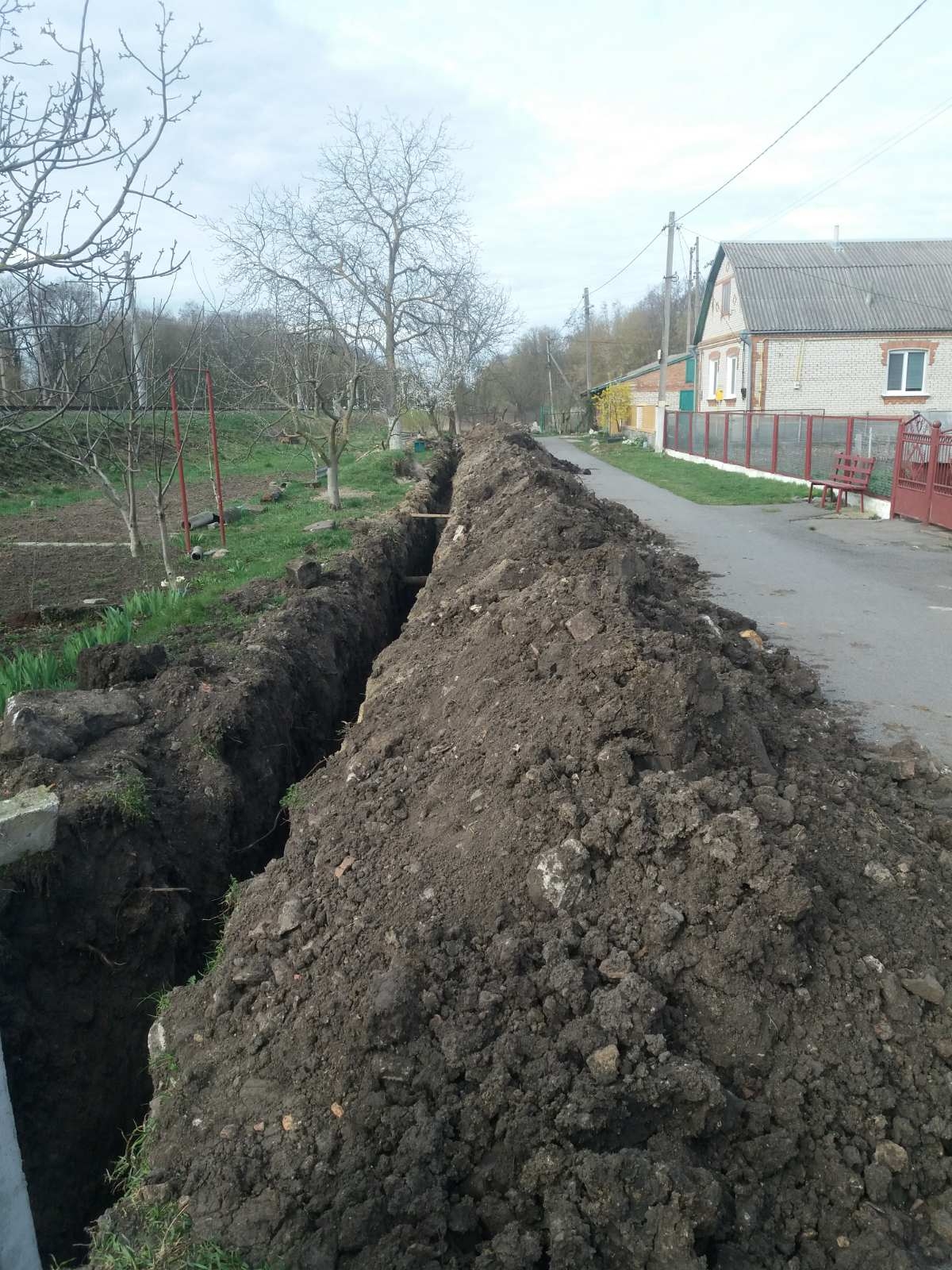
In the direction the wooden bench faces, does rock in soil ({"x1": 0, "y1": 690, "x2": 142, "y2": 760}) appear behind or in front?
in front

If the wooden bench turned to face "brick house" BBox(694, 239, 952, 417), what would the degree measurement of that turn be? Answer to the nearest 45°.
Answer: approximately 135° to its right

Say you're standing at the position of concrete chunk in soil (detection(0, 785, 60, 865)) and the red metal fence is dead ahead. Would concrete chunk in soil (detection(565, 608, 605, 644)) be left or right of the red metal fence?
right

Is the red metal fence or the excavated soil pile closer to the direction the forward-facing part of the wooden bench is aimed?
the excavated soil pile

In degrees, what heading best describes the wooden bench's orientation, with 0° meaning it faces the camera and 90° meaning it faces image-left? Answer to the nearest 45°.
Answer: approximately 45°

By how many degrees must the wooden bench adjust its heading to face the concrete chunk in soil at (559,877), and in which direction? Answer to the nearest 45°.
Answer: approximately 45° to its left
